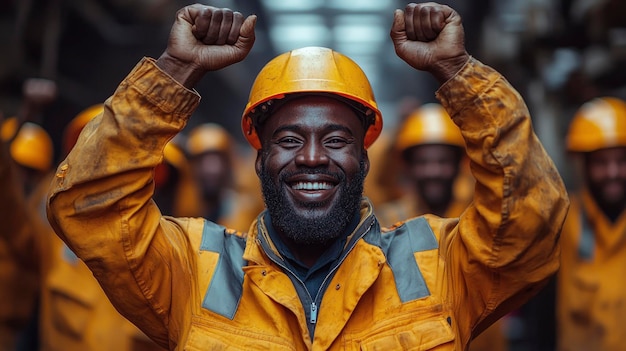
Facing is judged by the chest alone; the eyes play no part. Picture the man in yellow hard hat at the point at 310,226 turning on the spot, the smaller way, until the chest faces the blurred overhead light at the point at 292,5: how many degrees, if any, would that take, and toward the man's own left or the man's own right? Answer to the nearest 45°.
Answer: approximately 180°

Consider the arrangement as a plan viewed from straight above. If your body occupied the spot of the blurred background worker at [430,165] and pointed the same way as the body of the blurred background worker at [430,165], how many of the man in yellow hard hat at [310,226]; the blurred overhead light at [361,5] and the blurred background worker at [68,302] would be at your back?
1

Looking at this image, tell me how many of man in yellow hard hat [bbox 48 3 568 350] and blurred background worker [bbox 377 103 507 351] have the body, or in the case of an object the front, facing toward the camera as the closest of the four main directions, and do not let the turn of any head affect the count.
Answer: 2

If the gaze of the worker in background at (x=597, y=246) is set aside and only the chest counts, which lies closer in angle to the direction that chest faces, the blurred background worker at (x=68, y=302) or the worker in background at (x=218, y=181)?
the blurred background worker

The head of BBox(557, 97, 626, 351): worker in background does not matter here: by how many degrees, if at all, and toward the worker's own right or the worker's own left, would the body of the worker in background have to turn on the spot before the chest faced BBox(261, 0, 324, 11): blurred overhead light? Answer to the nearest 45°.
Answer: approximately 135° to the worker's own right

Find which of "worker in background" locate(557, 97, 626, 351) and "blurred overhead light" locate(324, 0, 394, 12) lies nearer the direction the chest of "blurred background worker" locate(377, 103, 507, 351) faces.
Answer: the worker in background

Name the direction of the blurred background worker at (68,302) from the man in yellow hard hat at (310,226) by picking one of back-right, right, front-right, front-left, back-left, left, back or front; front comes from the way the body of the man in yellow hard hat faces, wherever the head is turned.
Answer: back-right

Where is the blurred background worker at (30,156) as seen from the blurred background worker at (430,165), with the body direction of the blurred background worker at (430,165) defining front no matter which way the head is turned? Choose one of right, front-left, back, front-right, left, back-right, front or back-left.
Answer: right
